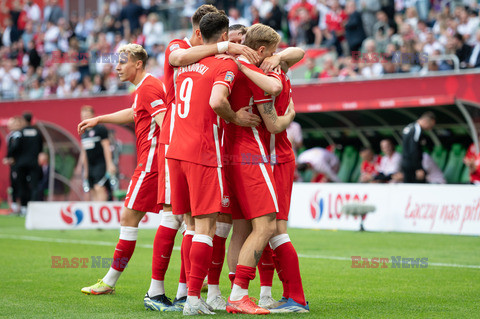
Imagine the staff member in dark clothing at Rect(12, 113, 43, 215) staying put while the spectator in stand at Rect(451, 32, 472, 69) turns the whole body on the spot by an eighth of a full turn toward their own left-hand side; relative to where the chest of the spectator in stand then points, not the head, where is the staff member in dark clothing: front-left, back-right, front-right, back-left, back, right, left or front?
right

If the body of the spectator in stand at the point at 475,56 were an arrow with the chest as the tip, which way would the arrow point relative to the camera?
toward the camera

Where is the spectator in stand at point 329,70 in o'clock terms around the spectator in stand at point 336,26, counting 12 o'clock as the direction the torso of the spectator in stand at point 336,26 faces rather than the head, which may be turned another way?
the spectator in stand at point 329,70 is roughly at 12 o'clock from the spectator in stand at point 336,26.

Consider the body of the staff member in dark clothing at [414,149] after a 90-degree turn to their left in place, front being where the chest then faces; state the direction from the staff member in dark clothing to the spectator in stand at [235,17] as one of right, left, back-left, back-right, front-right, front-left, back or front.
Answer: front-left

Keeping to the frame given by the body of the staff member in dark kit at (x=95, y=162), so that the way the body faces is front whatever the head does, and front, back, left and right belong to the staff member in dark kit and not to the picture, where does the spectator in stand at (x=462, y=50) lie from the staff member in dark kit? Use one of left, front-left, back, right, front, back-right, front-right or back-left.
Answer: back-left

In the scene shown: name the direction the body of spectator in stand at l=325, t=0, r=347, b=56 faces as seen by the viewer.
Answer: toward the camera

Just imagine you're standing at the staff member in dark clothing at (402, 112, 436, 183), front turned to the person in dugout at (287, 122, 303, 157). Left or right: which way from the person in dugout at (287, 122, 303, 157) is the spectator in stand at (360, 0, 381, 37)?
right

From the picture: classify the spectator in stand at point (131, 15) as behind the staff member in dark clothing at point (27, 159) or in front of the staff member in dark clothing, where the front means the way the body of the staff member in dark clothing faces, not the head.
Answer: in front

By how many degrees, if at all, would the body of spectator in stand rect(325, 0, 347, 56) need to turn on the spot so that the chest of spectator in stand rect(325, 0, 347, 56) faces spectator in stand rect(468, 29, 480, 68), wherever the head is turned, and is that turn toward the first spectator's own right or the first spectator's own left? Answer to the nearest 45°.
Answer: approximately 45° to the first spectator's own left
